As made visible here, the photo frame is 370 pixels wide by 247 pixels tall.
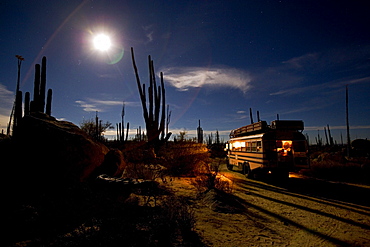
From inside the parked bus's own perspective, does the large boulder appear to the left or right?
on its left

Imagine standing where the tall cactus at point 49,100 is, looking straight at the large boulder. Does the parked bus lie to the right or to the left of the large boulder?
left

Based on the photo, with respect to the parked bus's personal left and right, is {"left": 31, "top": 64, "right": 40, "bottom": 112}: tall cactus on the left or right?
on its left

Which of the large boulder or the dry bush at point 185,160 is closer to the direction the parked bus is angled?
the dry bush

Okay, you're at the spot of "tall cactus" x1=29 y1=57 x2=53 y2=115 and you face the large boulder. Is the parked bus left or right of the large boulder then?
left

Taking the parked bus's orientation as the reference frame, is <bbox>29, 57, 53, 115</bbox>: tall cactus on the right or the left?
on its left

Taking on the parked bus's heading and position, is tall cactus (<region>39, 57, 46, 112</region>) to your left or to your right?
on your left

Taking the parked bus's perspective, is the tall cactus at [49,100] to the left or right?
on its left
